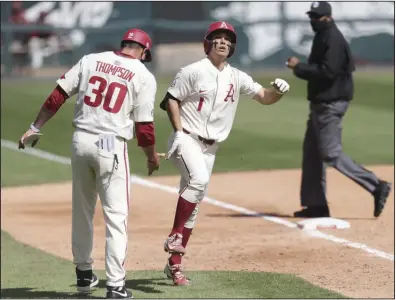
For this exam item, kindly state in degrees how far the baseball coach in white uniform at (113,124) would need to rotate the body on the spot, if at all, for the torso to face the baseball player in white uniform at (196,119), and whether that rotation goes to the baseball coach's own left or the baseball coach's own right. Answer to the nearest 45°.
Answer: approximately 45° to the baseball coach's own right

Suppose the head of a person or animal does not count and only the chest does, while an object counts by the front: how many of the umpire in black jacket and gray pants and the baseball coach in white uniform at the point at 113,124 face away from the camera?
1

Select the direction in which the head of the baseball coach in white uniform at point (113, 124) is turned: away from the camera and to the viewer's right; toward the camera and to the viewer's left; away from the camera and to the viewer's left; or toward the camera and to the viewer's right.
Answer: away from the camera and to the viewer's right

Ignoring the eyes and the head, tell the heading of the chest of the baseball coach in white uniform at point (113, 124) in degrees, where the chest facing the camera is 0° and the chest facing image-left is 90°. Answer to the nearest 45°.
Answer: approximately 180°

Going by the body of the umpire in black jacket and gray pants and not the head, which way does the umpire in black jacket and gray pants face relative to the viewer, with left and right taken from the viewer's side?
facing to the left of the viewer

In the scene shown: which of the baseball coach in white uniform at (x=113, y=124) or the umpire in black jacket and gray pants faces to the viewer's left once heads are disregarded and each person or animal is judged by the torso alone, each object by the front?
the umpire in black jacket and gray pants

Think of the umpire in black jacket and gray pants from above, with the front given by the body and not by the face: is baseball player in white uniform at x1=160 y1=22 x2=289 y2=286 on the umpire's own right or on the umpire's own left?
on the umpire's own left

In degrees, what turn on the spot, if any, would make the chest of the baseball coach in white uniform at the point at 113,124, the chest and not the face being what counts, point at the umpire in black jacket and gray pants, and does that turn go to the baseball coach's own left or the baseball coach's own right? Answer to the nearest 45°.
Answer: approximately 45° to the baseball coach's own right

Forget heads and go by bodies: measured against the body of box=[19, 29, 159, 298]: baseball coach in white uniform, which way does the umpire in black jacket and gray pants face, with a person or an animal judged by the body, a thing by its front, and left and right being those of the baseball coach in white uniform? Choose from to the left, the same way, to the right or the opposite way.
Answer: to the left
